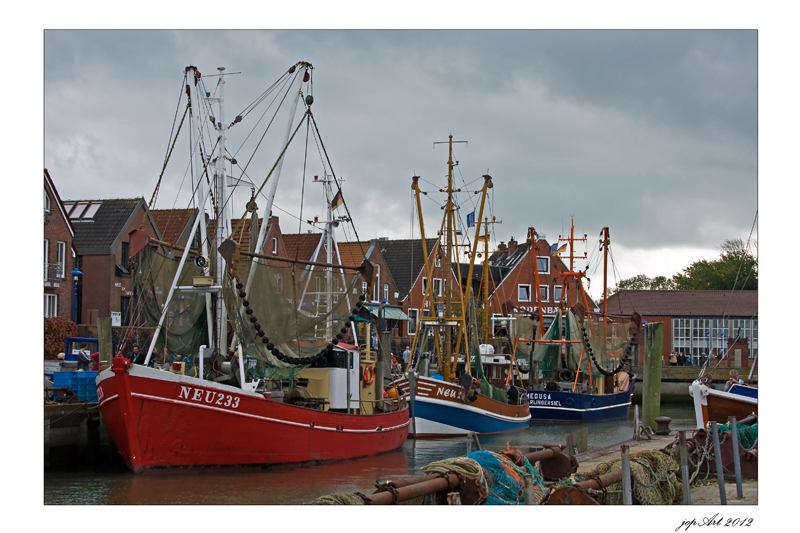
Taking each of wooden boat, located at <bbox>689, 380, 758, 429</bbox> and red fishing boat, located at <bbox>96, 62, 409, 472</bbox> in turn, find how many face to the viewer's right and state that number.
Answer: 0

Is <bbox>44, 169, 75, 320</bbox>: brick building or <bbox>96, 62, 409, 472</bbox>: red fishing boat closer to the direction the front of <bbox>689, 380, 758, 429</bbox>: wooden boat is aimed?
the red fishing boat

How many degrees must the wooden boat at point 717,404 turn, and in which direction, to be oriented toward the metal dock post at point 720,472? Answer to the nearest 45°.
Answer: approximately 45° to its left

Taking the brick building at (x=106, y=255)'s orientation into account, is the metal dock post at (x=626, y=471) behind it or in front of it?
in front

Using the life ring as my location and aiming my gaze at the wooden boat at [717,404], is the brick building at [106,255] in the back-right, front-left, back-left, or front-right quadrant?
back-left

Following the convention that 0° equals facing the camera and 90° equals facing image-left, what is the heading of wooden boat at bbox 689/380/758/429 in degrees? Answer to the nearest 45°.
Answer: approximately 45°

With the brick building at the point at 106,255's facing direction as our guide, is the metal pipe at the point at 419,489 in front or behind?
in front

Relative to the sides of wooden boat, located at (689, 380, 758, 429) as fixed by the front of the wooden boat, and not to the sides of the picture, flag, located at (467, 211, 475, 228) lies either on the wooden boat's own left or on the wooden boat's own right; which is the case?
on the wooden boat's own right

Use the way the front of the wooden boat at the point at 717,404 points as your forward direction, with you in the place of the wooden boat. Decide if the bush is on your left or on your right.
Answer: on your right
